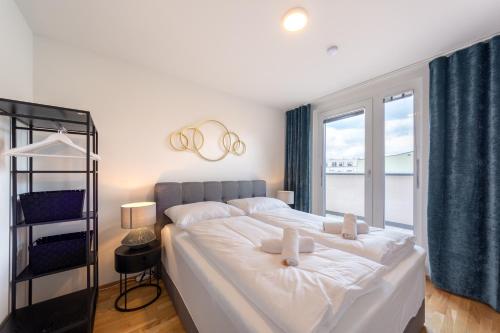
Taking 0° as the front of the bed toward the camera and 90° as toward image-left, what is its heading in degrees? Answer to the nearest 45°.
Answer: approximately 315°

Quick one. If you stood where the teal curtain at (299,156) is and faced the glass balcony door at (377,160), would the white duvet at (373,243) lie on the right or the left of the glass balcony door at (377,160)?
right

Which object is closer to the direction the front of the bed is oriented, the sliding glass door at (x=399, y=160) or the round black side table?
the sliding glass door

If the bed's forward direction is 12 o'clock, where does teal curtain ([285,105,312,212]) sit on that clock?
The teal curtain is roughly at 8 o'clock from the bed.

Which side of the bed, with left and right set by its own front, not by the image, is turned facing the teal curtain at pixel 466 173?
left

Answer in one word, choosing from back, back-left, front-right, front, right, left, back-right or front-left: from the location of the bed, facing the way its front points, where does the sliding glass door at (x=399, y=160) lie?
left

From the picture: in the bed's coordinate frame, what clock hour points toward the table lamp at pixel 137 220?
The table lamp is roughly at 5 o'clock from the bed.
